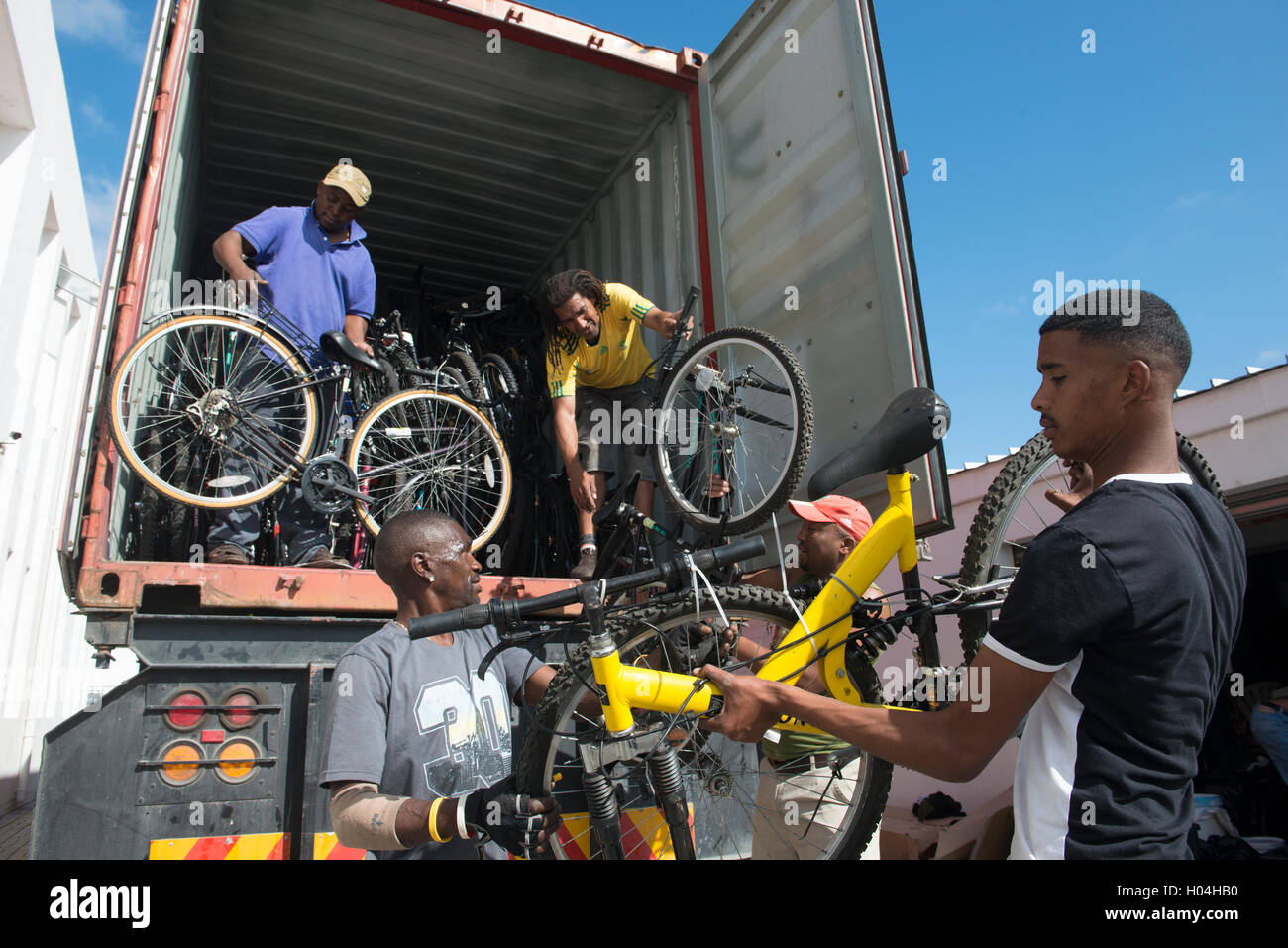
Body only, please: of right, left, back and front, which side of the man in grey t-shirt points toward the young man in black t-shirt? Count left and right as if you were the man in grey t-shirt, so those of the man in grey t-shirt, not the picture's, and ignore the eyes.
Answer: front

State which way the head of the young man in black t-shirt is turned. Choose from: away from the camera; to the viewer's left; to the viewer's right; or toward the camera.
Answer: to the viewer's left

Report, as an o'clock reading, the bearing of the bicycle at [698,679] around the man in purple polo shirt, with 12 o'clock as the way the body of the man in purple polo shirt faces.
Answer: The bicycle is roughly at 11 o'clock from the man in purple polo shirt.

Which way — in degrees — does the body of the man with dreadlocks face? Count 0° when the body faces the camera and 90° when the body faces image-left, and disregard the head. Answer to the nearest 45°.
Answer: approximately 0°

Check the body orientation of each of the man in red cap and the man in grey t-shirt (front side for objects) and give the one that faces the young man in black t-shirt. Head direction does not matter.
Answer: the man in grey t-shirt

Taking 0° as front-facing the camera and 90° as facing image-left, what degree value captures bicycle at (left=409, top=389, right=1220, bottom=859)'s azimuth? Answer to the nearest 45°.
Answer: approximately 45°

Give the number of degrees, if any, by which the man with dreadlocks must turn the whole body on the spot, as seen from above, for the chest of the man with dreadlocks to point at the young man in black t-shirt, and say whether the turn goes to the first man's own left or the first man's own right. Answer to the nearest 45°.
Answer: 0° — they already face them

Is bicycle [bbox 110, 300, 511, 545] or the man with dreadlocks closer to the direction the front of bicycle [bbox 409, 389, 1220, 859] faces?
the bicycle

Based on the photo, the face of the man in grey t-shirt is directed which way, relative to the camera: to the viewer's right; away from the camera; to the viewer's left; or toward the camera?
to the viewer's right
